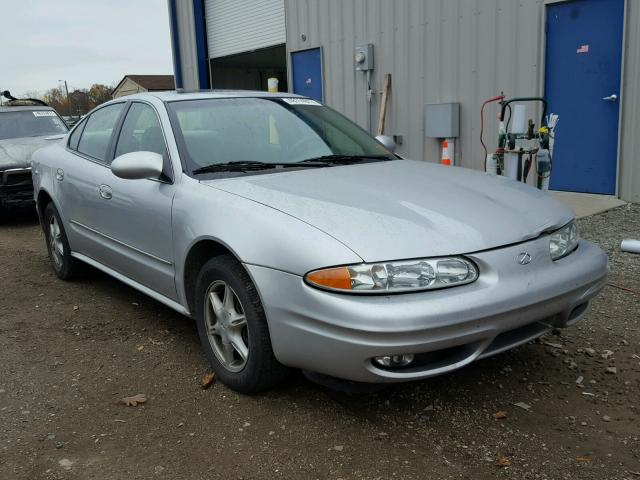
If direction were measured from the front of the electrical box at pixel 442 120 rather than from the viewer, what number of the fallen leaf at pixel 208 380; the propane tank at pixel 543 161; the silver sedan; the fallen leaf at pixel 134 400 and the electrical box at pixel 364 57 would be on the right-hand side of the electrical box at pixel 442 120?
1

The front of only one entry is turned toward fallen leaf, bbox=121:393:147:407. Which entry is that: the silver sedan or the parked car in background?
the parked car in background

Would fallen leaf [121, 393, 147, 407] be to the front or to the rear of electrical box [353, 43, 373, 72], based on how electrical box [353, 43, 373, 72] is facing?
to the front

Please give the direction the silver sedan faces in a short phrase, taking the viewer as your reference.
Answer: facing the viewer and to the right of the viewer

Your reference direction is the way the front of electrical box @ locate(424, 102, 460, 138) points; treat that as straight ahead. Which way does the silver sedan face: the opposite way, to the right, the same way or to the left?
to the left

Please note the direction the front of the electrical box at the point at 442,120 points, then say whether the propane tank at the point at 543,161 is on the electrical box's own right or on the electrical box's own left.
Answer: on the electrical box's own left

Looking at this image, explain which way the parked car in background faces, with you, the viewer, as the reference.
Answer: facing the viewer

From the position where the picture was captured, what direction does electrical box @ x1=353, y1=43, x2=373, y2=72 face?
facing the viewer and to the left of the viewer

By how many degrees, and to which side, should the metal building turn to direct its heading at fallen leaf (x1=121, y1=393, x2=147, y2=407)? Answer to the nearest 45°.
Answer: approximately 45° to its left

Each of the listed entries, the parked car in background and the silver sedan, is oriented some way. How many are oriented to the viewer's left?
0
